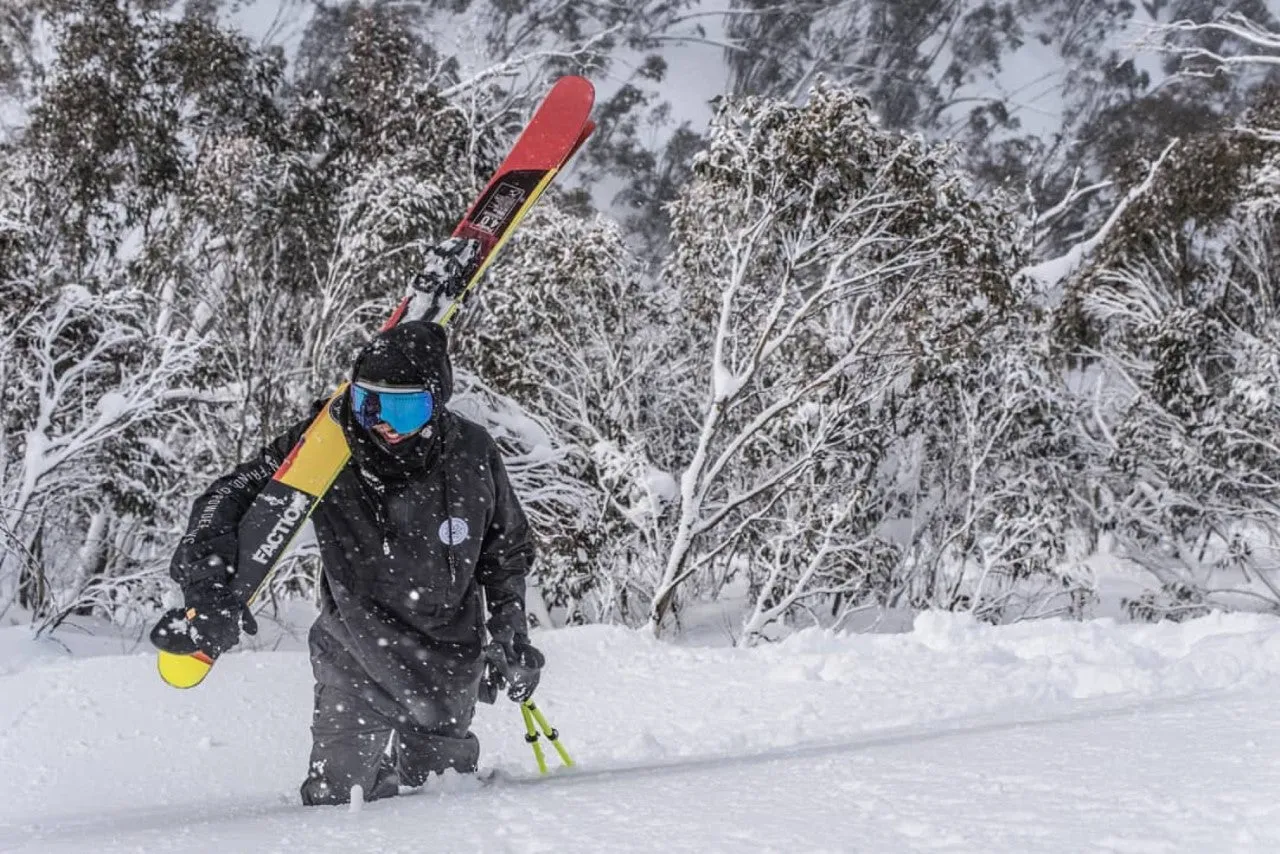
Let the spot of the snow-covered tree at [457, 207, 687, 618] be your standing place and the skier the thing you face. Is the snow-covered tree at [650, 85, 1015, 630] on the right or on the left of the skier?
left

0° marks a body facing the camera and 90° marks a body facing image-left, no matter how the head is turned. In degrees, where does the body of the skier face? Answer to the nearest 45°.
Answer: approximately 0°

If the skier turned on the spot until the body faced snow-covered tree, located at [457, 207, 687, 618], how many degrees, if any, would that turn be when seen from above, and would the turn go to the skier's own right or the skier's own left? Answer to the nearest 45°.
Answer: approximately 180°

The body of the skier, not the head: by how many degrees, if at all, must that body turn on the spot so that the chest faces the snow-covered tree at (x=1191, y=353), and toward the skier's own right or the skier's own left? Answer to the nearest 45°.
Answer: approximately 135° to the skier's own left

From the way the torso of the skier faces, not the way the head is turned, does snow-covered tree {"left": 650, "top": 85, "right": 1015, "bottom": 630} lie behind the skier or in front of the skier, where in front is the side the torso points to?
behind
